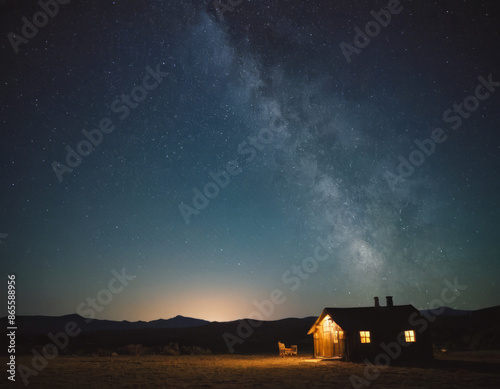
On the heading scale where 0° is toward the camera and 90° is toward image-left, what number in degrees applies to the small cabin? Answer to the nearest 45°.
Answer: approximately 45°
